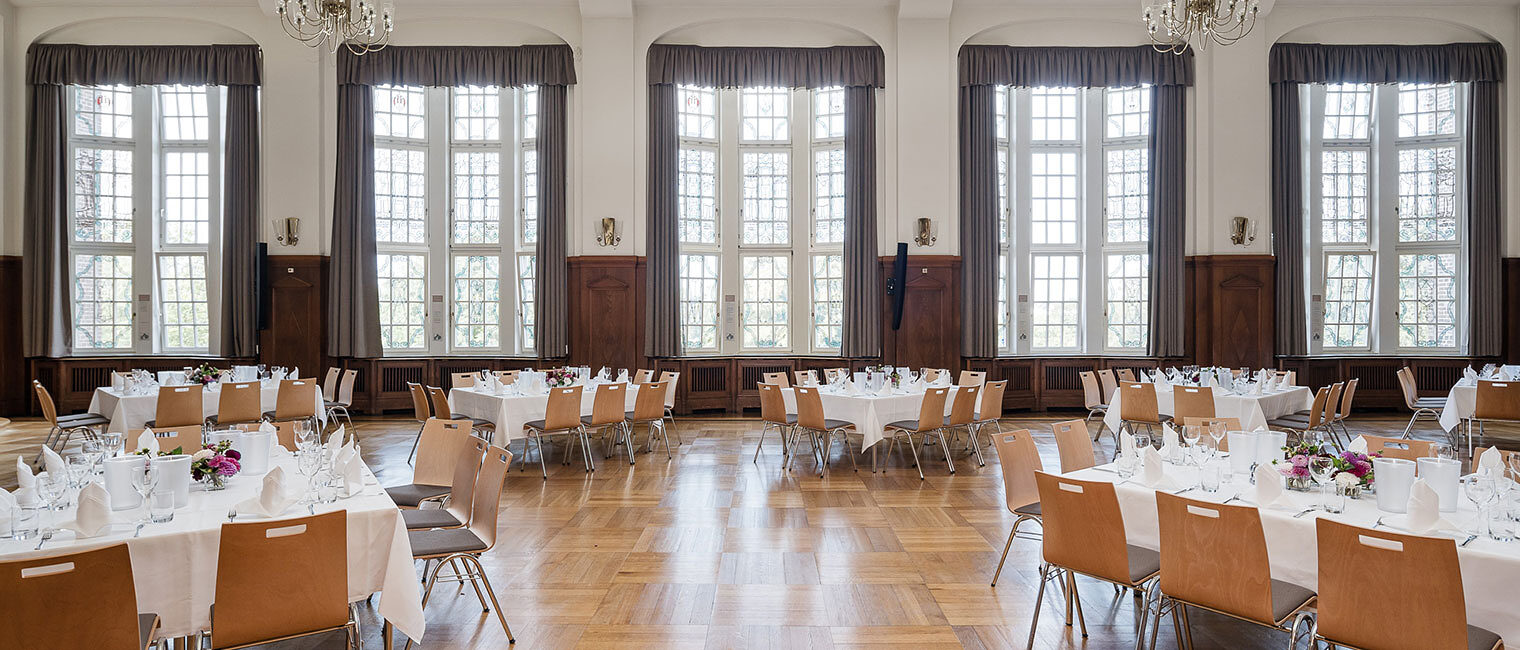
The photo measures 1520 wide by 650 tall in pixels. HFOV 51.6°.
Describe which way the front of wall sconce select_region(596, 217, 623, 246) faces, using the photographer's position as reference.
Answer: facing the viewer

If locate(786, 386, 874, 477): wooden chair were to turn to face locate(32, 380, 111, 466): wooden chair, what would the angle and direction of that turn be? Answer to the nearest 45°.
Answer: approximately 135° to its left

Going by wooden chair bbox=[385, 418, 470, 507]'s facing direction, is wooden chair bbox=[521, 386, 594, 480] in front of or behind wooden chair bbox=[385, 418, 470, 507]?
behind

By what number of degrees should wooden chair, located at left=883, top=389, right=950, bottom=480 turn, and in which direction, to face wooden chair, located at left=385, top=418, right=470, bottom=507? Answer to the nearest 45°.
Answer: approximately 90° to its left

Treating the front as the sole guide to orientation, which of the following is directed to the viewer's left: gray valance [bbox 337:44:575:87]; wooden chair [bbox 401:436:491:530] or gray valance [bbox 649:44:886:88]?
the wooden chair

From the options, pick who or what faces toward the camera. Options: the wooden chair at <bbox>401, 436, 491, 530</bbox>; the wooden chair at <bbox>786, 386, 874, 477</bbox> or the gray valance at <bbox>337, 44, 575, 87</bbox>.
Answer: the gray valance

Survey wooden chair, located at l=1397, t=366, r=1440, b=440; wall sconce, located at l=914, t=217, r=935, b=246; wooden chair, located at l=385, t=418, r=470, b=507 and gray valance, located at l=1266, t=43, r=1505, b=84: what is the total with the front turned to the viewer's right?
1

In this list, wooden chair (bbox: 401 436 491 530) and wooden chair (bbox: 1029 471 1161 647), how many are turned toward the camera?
0

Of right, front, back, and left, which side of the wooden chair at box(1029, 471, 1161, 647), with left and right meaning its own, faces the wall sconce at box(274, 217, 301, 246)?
left

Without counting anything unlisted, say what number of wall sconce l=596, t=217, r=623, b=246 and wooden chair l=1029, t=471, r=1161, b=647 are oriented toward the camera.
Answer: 1

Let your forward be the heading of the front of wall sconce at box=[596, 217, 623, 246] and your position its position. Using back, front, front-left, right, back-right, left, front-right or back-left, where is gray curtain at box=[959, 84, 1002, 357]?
left

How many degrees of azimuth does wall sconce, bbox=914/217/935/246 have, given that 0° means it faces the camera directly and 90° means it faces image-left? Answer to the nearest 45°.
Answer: approximately 0°

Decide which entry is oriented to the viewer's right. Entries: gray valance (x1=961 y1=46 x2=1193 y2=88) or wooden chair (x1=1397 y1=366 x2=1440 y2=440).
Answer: the wooden chair

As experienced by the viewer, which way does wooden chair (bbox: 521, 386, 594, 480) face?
facing away from the viewer and to the left of the viewer

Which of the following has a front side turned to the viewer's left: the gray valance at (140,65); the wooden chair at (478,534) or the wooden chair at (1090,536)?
the wooden chair at (478,534)

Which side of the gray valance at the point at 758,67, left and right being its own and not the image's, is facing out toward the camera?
front
